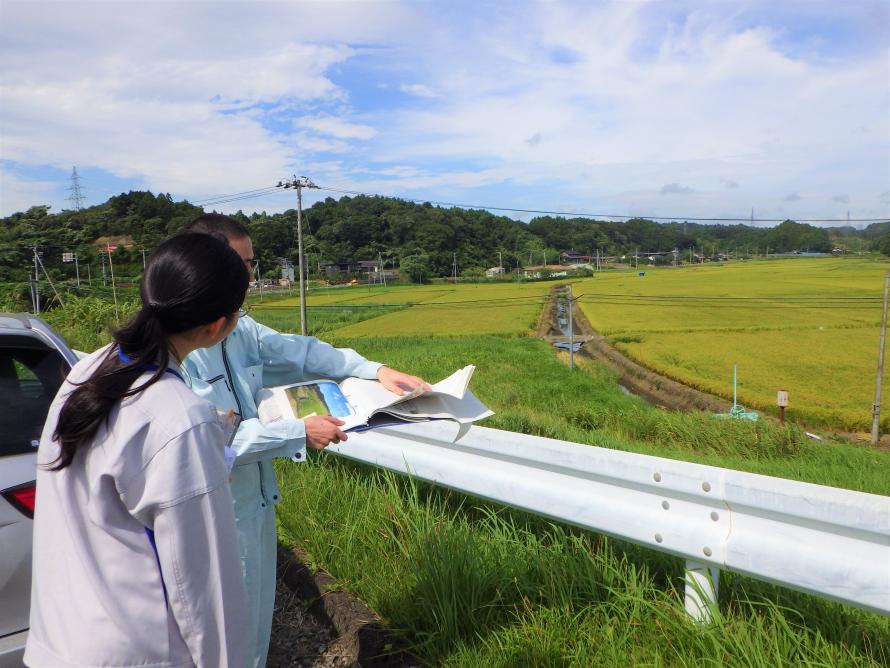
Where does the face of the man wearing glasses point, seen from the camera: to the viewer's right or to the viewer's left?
to the viewer's right

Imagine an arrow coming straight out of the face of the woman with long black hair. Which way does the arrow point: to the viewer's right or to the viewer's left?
to the viewer's right

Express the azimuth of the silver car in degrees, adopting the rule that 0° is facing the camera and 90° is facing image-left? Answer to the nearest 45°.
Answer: approximately 135°

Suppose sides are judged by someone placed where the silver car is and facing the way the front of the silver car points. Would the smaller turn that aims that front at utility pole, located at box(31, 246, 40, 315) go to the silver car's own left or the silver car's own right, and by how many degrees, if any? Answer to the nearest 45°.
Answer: approximately 45° to the silver car's own right

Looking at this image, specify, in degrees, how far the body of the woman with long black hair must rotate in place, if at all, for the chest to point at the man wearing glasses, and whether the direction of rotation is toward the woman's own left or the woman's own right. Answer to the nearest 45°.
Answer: approximately 45° to the woman's own left

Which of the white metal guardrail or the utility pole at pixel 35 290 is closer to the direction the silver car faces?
the utility pole

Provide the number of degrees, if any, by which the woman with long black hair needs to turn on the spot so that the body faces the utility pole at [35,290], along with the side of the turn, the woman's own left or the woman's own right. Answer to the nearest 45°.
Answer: approximately 45° to the woman's own left

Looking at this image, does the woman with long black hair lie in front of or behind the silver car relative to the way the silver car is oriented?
behind

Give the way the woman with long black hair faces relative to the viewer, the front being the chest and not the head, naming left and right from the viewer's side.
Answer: facing away from the viewer and to the right of the viewer
